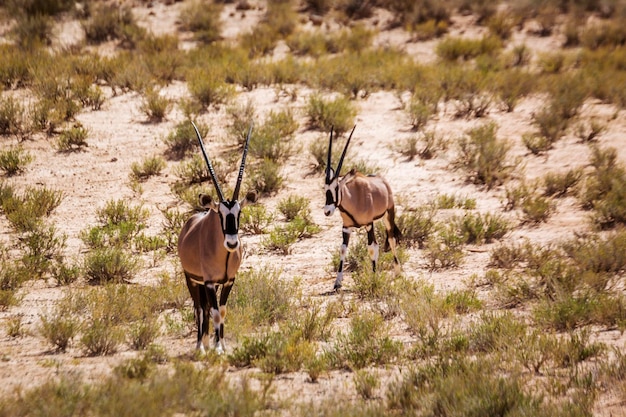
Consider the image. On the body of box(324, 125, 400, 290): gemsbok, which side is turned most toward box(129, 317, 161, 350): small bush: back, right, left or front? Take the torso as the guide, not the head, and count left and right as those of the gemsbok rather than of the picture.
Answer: front

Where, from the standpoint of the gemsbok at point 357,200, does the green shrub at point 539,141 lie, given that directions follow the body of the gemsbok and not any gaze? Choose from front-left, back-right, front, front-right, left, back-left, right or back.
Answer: back

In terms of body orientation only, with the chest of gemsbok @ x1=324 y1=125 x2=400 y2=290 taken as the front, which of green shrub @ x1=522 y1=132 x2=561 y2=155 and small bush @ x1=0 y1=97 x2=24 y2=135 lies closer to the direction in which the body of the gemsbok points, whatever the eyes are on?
the small bush

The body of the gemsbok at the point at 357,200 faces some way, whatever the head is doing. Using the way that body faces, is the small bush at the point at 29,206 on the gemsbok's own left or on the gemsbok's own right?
on the gemsbok's own right

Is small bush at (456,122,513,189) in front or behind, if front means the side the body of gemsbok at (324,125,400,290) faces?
behind

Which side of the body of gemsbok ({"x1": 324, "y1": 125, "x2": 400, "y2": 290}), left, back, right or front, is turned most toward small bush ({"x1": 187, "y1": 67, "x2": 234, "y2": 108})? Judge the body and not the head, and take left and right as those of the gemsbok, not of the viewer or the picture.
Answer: right

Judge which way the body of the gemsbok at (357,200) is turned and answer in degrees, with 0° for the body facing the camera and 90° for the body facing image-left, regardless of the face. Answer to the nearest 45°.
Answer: approximately 45°

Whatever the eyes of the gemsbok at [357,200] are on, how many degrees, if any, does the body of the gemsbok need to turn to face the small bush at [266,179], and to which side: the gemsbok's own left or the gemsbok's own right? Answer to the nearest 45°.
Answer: approximately 90° to the gemsbok's own right

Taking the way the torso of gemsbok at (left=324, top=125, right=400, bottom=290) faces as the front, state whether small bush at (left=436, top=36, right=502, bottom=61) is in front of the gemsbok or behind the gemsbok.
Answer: behind

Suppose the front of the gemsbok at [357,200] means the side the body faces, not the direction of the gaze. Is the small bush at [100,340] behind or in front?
in front

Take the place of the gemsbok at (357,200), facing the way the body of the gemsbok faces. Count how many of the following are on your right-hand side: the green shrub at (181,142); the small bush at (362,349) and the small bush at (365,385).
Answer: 1

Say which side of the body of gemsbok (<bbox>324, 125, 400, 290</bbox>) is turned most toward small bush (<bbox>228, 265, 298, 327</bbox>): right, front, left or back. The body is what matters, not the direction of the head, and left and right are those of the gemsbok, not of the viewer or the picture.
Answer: front

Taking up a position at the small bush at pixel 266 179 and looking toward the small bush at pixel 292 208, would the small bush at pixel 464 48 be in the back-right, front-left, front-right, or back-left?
back-left

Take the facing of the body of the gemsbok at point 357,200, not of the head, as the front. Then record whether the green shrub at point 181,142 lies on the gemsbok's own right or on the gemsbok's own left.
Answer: on the gemsbok's own right
